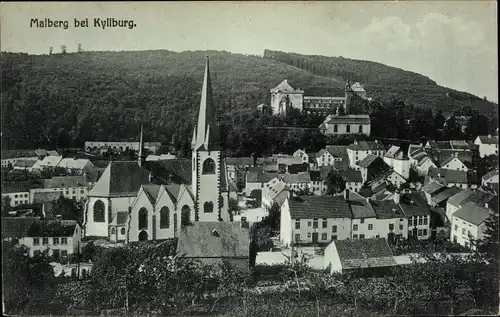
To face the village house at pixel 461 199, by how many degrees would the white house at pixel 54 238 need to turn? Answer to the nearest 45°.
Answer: approximately 90° to its left

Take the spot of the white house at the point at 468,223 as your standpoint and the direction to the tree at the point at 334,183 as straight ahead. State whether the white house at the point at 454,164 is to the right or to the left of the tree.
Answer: right

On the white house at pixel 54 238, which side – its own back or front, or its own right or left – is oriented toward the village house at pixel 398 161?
left

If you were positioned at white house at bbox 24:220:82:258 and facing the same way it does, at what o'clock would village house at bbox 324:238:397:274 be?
The village house is roughly at 10 o'clock from the white house.

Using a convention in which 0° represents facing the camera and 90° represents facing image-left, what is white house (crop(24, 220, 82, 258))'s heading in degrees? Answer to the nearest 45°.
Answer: approximately 0°

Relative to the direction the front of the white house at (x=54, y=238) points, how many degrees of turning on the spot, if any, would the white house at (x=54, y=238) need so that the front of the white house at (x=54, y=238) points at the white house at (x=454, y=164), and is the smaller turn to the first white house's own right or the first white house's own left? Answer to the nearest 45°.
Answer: approximately 90° to the first white house's own left

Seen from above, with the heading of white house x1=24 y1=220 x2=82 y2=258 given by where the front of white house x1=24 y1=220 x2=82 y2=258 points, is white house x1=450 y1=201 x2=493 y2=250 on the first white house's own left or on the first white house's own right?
on the first white house's own left

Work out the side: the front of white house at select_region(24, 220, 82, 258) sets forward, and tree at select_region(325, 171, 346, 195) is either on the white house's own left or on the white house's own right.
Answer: on the white house's own left
